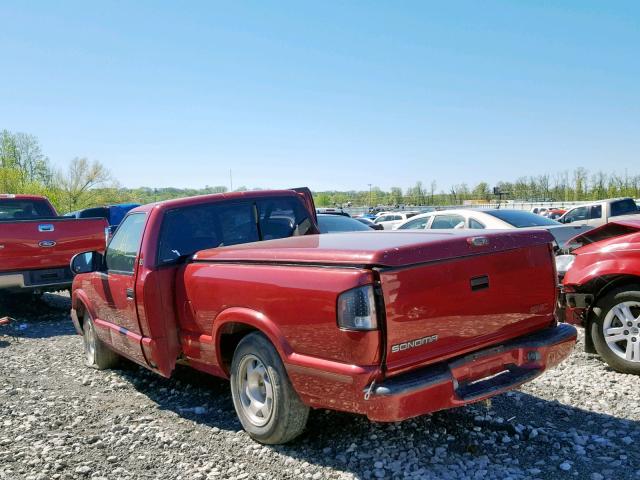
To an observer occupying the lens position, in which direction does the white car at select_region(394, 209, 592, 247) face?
facing away from the viewer and to the left of the viewer

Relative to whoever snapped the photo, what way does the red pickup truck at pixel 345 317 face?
facing away from the viewer and to the left of the viewer

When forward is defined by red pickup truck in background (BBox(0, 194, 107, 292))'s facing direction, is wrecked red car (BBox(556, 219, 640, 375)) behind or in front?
behind

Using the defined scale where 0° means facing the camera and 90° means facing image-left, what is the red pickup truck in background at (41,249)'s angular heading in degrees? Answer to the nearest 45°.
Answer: approximately 135°

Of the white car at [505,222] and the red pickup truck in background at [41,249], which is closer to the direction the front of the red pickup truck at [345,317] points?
the red pickup truck in background

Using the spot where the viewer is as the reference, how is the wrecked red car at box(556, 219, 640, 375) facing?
facing to the left of the viewer

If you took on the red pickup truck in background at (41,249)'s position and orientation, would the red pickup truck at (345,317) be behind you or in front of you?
behind

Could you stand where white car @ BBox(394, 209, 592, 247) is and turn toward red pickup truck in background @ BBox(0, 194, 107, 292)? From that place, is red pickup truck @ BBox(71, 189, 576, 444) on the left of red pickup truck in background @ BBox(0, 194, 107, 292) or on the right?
left

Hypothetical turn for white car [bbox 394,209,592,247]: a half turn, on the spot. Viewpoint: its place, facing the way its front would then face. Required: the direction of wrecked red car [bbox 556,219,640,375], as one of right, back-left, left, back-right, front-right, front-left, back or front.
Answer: front-right

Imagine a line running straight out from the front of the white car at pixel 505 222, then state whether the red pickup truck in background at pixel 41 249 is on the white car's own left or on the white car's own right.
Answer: on the white car's own left
